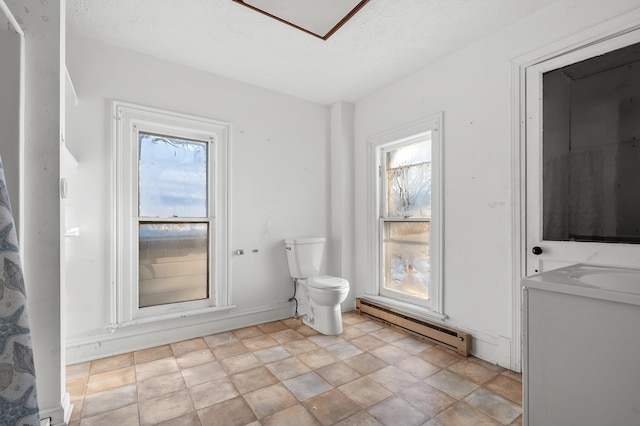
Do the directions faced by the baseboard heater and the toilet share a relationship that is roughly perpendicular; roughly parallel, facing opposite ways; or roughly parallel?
roughly perpendicular

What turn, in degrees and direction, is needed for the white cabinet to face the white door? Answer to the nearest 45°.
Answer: approximately 45° to its right

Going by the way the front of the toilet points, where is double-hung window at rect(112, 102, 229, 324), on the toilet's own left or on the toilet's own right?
on the toilet's own right

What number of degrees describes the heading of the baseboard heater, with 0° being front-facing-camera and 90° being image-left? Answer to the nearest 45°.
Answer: approximately 45°

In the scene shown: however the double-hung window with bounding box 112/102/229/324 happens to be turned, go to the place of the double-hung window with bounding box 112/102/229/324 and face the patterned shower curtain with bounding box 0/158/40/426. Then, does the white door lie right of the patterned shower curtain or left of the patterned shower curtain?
left

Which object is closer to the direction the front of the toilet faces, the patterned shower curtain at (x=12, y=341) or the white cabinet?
the white cabinet

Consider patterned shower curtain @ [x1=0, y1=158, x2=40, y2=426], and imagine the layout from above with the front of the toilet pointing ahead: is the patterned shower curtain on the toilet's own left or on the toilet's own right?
on the toilet's own right

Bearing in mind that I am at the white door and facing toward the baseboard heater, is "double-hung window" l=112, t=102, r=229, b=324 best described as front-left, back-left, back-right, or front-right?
front-left

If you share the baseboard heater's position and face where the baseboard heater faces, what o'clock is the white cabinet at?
The white cabinet is roughly at 10 o'clock from the baseboard heater.

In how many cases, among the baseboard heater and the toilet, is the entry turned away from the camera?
0

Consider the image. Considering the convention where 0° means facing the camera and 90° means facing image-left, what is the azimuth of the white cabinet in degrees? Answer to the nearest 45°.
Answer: approximately 135°

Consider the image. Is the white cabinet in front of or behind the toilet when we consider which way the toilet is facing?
in front

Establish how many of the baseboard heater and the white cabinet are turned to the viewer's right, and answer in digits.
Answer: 0

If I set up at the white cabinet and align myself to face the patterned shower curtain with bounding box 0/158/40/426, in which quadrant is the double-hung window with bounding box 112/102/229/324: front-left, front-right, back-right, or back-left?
front-right

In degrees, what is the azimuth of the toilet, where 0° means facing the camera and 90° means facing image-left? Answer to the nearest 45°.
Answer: approximately 315°
